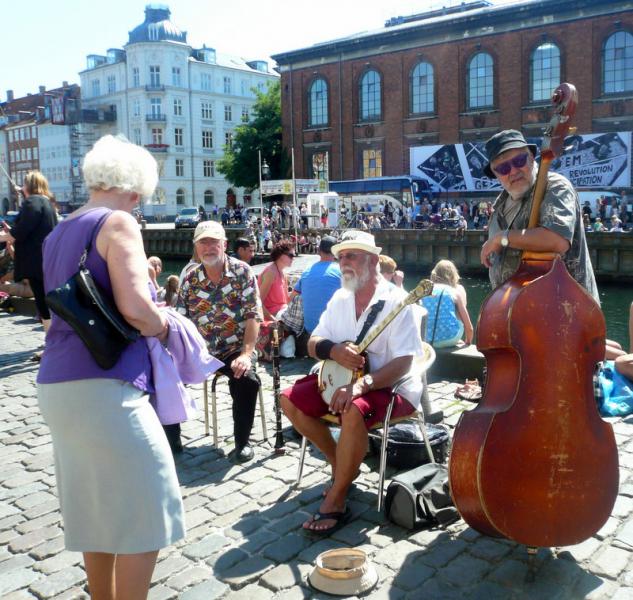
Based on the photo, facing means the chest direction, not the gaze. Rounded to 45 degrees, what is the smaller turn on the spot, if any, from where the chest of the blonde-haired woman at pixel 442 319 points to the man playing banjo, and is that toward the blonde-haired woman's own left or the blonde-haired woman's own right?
approximately 180°

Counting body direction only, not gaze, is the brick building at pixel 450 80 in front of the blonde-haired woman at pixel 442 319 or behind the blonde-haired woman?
in front

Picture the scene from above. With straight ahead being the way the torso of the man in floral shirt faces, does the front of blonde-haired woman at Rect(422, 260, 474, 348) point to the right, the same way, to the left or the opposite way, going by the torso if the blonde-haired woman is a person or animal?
the opposite way

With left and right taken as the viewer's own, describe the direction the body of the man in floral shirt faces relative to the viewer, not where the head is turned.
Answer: facing the viewer

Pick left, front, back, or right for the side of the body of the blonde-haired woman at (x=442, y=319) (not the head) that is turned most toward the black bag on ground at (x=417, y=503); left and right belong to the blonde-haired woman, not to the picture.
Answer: back

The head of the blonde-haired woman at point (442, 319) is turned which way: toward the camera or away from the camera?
away from the camera

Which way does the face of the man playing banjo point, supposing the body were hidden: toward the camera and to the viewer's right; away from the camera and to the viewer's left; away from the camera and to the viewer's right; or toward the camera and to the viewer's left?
toward the camera and to the viewer's left

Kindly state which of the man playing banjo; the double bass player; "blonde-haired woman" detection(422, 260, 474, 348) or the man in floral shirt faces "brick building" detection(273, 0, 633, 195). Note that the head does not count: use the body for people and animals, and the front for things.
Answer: the blonde-haired woman

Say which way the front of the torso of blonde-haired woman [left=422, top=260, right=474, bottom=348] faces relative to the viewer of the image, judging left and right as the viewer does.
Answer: facing away from the viewer

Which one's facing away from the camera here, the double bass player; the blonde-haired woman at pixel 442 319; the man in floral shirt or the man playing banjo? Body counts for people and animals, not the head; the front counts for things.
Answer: the blonde-haired woman

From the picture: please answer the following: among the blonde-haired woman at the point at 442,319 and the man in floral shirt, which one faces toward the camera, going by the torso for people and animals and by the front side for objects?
the man in floral shirt

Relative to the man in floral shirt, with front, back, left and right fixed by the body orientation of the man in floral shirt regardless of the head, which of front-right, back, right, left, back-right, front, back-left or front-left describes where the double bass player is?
front-left

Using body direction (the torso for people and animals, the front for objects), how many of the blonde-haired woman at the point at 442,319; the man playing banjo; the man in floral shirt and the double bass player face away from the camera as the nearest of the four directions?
1

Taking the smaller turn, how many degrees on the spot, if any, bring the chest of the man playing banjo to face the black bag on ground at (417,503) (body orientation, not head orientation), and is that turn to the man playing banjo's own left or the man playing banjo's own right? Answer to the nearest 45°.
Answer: approximately 90° to the man playing banjo's own left

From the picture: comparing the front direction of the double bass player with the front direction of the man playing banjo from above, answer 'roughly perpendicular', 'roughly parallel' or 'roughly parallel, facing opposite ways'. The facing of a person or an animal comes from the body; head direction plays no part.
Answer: roughly parallel

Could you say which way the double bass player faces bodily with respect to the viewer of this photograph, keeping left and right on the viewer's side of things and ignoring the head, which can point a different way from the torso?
facing the viewer and to the left of the viewer
